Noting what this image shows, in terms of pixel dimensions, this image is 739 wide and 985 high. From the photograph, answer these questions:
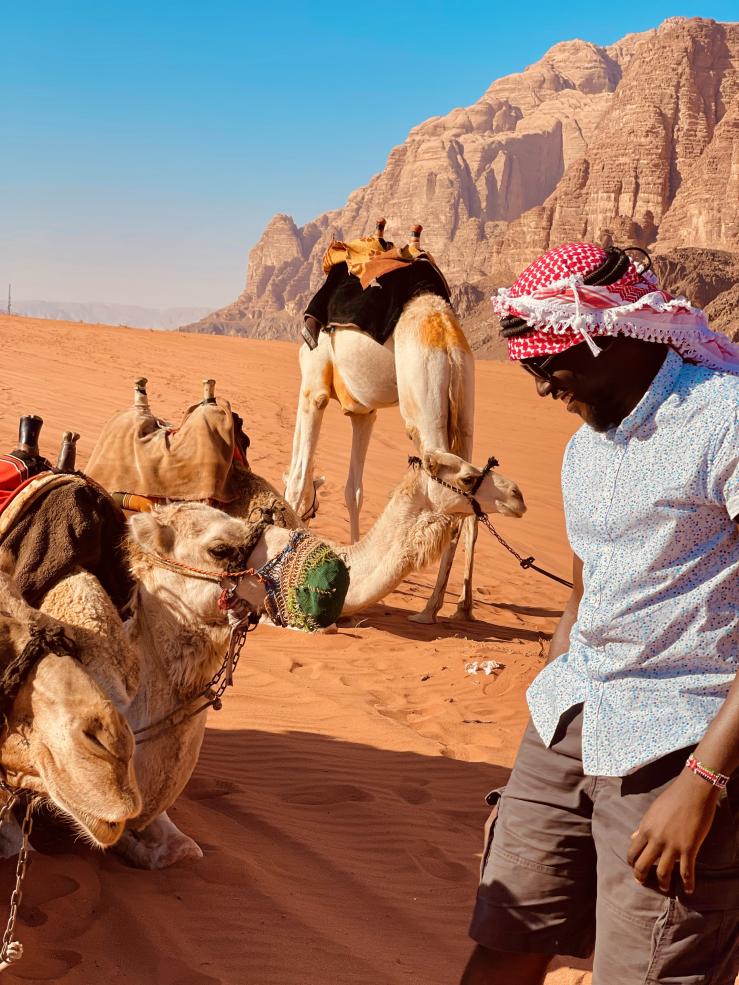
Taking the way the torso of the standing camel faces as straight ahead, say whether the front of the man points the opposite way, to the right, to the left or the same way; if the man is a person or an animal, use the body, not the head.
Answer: to the left

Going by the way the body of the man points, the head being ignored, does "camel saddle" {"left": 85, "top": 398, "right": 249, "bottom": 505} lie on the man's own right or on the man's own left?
on the man's own right

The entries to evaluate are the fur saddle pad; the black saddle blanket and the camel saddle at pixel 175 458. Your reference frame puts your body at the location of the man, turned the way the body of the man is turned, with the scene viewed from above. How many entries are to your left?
0

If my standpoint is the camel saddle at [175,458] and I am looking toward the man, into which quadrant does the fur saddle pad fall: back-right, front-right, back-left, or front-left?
front-right

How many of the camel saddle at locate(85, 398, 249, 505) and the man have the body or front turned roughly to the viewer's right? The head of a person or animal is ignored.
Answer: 1

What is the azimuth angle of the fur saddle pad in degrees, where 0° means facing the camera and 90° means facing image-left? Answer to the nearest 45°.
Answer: approximately 315°

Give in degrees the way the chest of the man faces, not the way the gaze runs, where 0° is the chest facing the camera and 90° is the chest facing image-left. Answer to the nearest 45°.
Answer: approximately 45°

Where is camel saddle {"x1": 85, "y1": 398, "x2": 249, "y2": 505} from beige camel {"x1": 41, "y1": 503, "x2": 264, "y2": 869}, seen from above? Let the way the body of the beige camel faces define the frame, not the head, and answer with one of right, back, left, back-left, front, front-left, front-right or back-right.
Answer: back-left

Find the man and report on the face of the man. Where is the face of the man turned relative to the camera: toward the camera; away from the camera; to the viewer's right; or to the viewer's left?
to the viewer's left

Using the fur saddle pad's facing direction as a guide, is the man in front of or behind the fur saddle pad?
in front

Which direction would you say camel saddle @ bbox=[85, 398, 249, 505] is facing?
to the viewer's right

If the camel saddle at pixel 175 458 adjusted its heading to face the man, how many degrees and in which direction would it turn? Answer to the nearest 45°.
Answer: approximately 90° to its right

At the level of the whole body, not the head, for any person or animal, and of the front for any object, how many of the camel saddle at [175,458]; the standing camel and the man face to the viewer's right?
1
